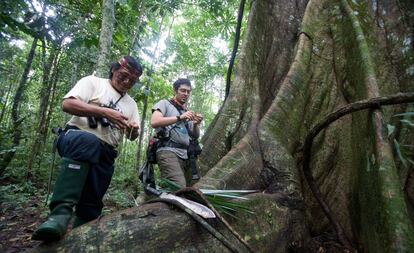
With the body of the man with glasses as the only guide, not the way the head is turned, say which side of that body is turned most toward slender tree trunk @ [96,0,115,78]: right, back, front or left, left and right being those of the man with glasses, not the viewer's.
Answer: back

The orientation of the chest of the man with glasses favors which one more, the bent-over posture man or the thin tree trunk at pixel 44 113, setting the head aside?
the bent-over posture man

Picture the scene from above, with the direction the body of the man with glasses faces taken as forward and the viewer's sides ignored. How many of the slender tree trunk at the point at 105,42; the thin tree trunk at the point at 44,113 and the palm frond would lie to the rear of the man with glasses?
2

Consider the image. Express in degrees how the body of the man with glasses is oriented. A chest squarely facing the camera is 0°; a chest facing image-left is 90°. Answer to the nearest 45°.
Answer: approximately 315°

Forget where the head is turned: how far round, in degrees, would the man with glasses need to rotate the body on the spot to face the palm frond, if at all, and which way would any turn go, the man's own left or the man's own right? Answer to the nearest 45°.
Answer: approximately 45° to the man's own right

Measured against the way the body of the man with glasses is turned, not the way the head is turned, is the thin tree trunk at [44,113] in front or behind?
behind
